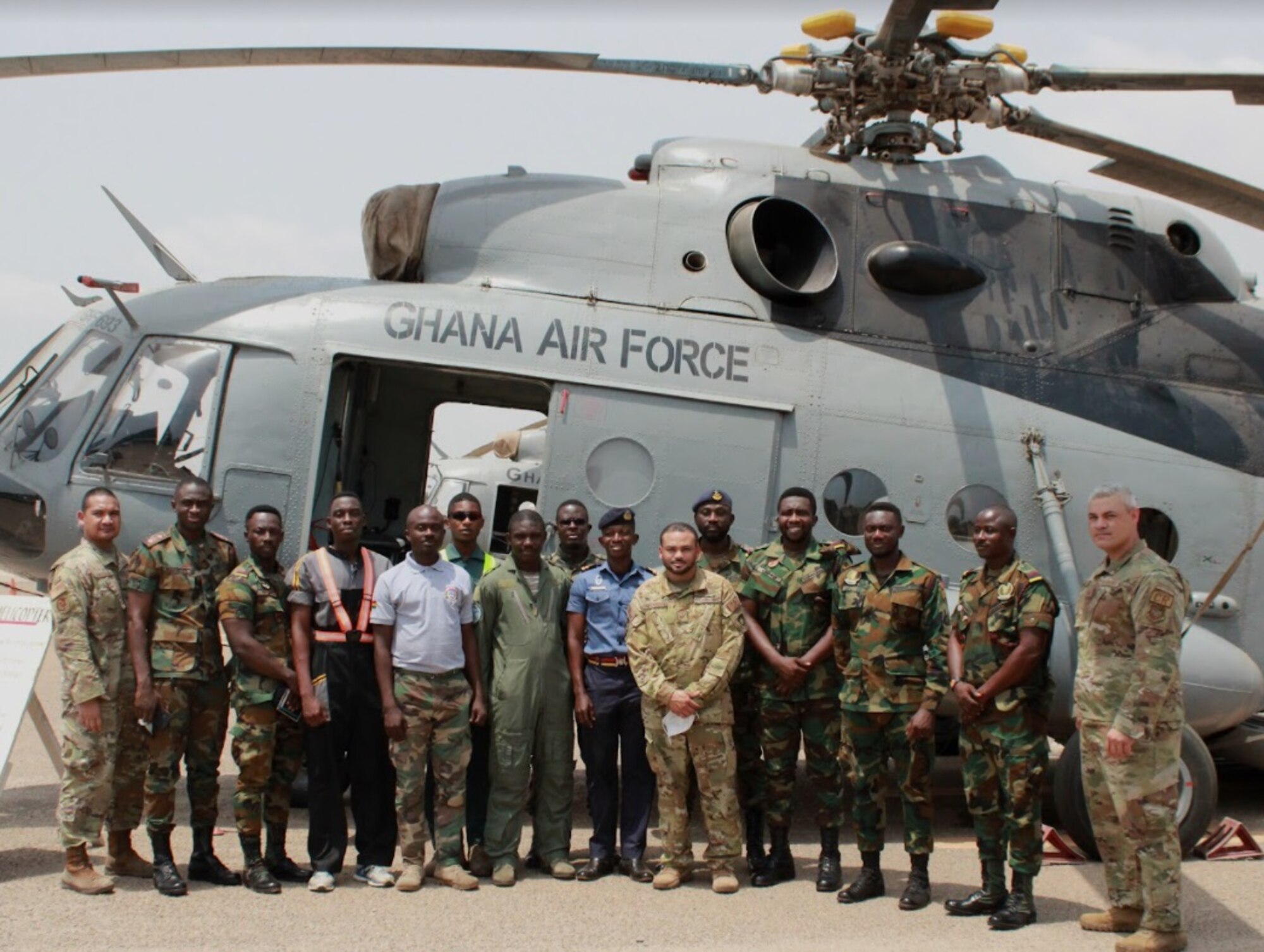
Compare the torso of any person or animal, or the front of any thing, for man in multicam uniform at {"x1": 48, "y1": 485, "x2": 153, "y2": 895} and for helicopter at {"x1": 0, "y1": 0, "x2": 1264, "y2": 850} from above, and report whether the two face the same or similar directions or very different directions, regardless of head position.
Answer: very different directions

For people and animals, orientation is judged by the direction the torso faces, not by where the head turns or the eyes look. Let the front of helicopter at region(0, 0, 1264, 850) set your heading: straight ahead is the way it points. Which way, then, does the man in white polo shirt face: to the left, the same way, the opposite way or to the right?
to the left

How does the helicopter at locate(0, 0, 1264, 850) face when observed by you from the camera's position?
facing to the left of the viewer

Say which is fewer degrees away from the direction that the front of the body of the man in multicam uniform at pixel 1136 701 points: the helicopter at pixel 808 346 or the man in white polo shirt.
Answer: the man in white polo shirt

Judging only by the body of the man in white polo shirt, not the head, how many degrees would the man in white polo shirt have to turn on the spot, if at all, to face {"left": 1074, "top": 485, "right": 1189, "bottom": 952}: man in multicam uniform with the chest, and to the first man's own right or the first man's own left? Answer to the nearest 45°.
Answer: approximately 90° to the first man's own left

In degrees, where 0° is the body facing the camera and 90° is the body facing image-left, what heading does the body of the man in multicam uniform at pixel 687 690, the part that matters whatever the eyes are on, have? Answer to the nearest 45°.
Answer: approximately 0°

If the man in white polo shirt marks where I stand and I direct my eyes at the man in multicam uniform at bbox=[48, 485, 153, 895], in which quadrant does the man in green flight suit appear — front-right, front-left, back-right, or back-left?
back-right

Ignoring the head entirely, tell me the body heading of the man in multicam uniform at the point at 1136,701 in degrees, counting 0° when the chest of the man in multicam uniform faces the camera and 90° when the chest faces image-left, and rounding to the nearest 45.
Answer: approximately 45°
